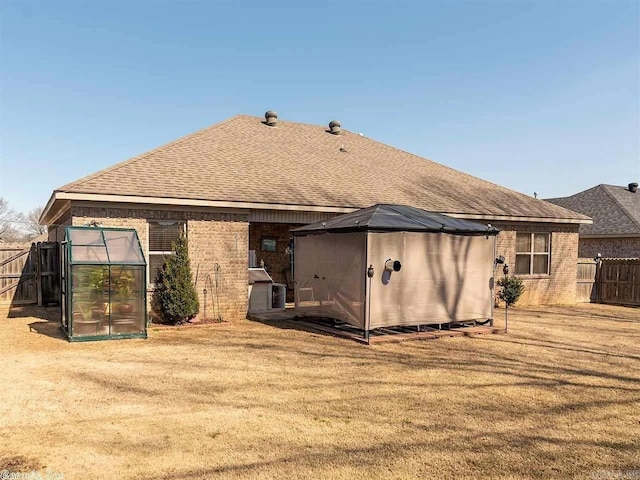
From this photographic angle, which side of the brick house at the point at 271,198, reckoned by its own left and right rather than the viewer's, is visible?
back

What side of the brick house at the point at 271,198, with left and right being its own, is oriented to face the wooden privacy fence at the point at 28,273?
left

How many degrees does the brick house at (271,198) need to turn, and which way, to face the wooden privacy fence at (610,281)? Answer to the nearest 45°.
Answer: approximately 90° to its right

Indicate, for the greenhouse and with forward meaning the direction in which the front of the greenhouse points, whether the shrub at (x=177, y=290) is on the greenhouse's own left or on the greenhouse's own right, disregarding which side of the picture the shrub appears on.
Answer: on the greenhouse's own left

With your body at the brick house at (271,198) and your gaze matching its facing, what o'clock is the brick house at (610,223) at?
the brick house at (610,223) is roughly at 2 o'clock from the brick house at (271,198).

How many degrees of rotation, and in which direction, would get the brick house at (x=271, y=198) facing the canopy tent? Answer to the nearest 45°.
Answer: approximately 135° to its right

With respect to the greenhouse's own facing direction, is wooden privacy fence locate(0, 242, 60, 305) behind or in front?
behind

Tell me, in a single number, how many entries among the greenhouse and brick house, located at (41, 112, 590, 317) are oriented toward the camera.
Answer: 1

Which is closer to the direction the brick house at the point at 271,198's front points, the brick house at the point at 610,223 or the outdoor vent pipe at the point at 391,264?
the brick house

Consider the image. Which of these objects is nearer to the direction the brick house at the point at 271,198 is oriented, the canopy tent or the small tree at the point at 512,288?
the small tree

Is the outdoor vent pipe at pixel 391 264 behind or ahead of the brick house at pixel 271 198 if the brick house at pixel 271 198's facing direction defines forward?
behind

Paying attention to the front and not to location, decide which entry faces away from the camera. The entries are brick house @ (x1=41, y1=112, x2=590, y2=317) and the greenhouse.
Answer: the brick house

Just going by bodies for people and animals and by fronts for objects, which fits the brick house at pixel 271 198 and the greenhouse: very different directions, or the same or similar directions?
very different directions
